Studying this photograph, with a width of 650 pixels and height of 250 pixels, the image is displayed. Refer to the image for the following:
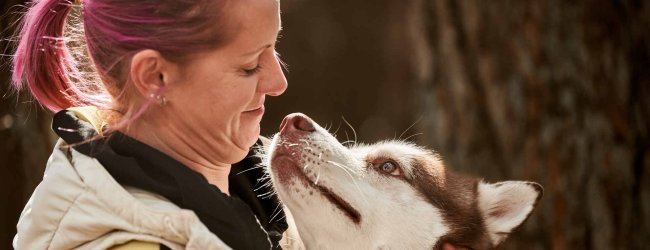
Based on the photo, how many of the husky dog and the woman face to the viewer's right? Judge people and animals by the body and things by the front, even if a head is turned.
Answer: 1

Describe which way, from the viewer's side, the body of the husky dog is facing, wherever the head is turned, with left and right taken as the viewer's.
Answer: facing to the left of the viewer

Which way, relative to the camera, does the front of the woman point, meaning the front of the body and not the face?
to the viewer's right

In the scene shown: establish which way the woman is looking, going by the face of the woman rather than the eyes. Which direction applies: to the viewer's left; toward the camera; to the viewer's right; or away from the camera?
to the viewer's right
